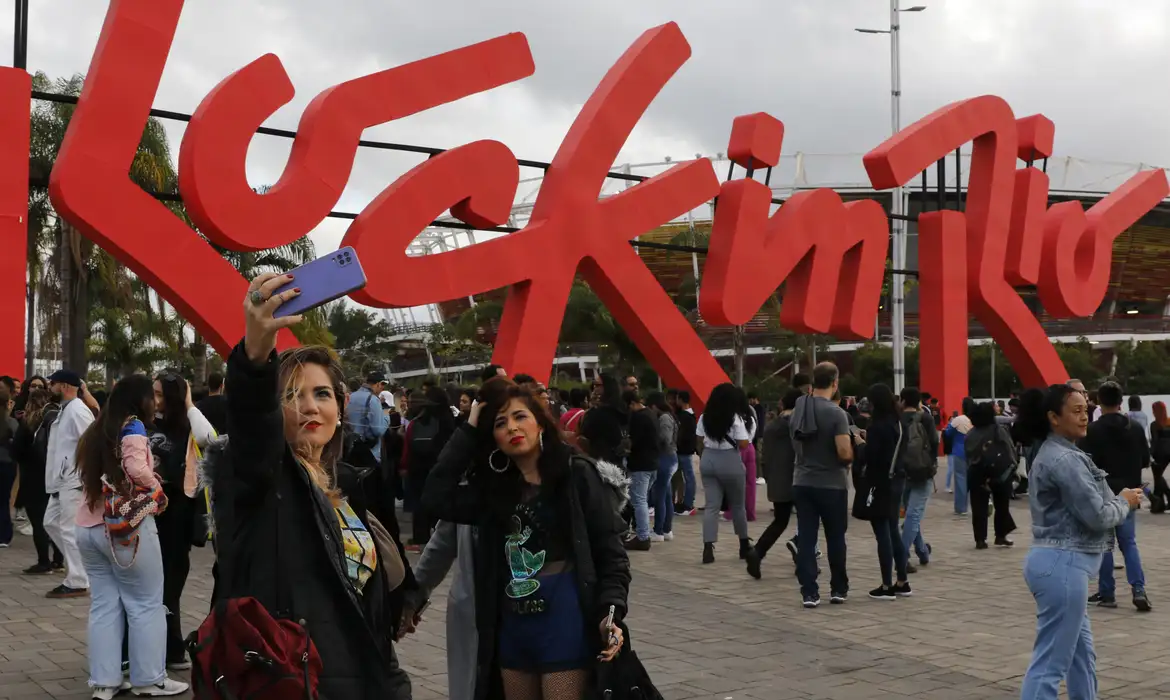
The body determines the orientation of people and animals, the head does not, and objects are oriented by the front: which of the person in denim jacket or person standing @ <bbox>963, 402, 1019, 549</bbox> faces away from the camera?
the person standing

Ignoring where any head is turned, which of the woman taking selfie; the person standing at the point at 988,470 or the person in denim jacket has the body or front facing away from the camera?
the person standing

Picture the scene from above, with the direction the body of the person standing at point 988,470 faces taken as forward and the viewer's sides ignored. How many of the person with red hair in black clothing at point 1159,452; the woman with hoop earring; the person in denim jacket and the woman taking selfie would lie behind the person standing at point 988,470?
3

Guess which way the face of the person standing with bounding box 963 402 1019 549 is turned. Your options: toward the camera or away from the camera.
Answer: away from the camera

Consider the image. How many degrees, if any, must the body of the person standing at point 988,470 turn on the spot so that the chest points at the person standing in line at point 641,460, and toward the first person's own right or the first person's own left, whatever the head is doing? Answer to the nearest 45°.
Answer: approximately 135° to the first person's own left

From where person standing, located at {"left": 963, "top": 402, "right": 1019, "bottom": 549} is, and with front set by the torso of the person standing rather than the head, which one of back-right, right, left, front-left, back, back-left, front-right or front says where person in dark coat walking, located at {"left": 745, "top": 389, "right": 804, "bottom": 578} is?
back-left

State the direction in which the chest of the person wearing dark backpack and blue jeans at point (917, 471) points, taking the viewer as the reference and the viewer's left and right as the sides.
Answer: facing away from the viewer and to the right of the viewer

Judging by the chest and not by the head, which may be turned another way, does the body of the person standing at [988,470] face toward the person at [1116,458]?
no

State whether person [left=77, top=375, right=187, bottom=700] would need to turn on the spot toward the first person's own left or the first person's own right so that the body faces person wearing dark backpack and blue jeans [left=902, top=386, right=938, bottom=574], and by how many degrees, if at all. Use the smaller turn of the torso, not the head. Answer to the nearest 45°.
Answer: approximately 45° to the first person's own right

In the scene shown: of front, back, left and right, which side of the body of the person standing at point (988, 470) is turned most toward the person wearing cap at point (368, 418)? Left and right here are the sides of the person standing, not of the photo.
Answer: left

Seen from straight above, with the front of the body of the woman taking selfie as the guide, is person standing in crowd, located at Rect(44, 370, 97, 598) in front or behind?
behind

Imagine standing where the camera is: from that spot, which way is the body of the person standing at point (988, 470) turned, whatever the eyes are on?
away from the camera

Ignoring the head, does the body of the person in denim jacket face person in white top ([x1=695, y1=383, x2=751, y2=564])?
no

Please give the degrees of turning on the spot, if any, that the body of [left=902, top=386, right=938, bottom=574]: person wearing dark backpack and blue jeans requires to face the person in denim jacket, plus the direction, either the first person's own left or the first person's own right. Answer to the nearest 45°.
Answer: approximately 135° to the first person's own right

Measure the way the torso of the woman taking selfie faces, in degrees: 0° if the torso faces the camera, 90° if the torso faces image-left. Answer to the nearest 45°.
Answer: approximately 315°

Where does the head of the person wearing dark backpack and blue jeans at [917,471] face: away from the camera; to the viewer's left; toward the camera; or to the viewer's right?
away from the camera

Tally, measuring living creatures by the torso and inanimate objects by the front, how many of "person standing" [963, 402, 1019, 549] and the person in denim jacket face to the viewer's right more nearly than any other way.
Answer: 1

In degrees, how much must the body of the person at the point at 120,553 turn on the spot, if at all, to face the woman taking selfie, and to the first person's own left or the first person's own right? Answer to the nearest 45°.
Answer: approximately 135° to the first person's own right

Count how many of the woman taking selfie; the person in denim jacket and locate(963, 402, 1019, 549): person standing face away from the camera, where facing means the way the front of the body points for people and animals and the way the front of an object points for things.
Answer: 1
